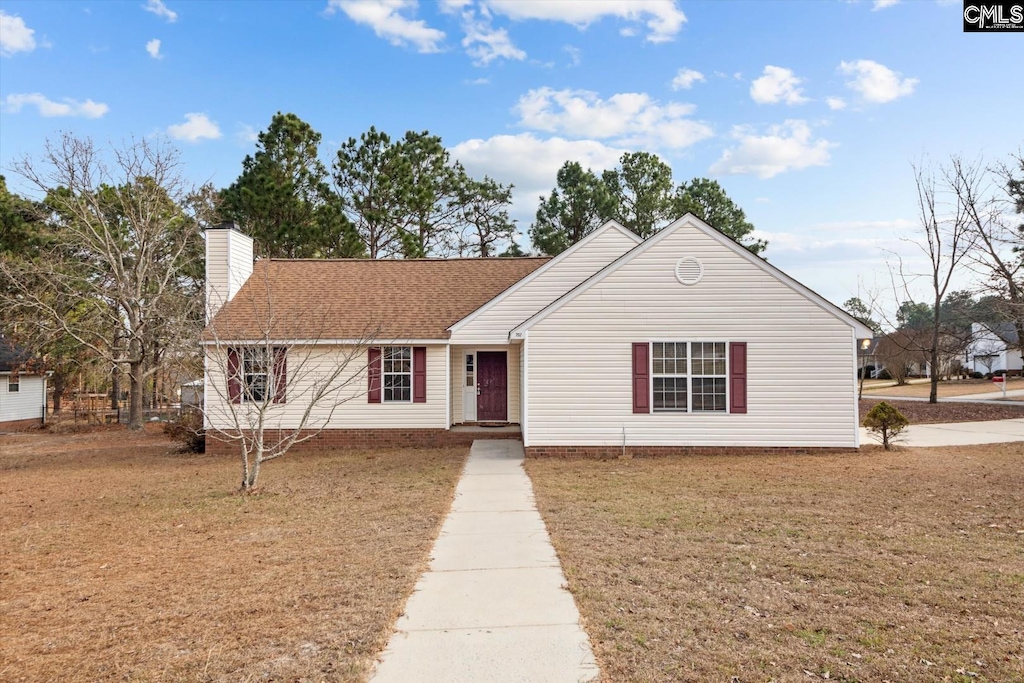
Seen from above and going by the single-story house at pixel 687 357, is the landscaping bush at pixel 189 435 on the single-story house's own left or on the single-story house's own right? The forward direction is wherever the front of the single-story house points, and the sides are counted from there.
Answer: on the single-story house's own right

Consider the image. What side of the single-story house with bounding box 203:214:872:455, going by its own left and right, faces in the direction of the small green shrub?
left

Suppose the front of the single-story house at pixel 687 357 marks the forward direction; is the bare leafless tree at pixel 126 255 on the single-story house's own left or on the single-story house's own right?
on the single-story house's own right

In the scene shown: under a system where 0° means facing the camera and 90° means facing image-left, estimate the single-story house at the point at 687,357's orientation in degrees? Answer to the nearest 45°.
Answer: approximately 0°

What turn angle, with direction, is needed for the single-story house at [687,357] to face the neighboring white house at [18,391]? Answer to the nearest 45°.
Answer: approximately 135° to its right

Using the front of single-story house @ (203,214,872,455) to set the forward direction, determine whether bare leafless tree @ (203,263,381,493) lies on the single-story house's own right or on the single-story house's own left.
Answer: on the single-story house's own right
